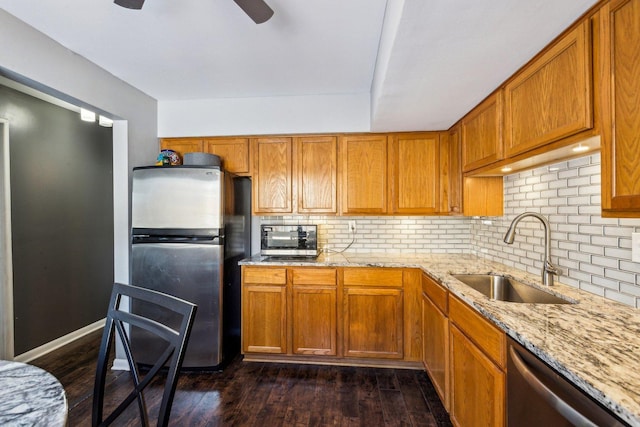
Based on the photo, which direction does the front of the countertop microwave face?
toward the camera

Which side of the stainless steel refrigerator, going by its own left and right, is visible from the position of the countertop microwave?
left

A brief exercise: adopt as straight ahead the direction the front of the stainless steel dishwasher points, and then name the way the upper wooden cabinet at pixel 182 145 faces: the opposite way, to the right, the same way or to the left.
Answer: to the left

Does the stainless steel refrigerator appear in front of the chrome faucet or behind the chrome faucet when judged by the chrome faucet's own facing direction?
in front

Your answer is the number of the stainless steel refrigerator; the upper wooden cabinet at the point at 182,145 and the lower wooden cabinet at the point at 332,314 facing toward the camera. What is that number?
3

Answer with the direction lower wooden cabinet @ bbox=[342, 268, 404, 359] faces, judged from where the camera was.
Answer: facing the viewer

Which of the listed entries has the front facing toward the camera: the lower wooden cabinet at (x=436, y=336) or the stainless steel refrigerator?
the stainless steel refrigerator

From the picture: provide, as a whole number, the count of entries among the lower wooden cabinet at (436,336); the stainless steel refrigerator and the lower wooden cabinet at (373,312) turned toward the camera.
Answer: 2

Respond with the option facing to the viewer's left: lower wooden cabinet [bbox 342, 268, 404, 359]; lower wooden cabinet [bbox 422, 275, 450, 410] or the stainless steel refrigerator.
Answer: lower wooden cabinet [bbox 422, 275, 450, 410]

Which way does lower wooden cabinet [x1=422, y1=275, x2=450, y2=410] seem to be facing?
to the viewer's left

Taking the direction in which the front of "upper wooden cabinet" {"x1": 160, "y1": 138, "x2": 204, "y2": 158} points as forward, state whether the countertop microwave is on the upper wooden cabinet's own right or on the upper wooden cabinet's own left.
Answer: on the upper wooden cabinet's own left

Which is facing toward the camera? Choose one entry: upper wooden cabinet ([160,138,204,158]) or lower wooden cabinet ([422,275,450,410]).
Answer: the upper wooden cabinet

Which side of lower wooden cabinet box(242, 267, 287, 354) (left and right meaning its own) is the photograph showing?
front
